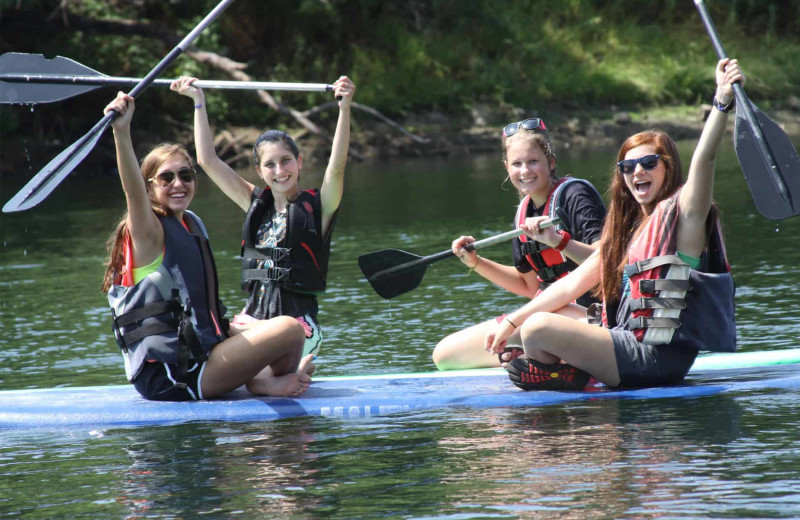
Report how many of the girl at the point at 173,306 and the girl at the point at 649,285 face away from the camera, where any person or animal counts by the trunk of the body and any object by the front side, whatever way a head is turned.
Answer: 0

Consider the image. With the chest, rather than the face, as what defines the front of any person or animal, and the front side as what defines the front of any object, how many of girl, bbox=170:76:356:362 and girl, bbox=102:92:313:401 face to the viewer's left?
0

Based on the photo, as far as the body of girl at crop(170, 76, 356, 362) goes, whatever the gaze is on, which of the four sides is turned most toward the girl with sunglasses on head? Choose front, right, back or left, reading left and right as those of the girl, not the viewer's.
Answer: left

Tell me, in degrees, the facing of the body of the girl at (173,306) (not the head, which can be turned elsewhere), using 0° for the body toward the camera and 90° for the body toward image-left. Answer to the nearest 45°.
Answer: approximately 315°

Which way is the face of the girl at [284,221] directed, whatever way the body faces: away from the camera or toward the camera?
toward the camera

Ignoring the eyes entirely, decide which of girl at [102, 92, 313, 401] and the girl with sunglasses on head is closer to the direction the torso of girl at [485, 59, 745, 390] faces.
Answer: the girl

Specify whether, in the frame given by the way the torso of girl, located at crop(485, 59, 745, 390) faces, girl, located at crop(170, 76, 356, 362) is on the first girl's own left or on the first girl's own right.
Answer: on the first girl's own right

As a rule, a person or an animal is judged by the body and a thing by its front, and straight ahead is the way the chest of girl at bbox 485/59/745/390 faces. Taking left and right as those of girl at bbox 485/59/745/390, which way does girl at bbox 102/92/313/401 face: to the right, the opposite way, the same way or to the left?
to the left

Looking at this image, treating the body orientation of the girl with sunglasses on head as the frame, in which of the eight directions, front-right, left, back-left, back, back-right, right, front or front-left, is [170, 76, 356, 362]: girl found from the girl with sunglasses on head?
front-right

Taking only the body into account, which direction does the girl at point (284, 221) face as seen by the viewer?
toward the camera

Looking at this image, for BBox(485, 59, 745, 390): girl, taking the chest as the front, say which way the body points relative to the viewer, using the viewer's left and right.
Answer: facing the viewer and to the left of the viewer

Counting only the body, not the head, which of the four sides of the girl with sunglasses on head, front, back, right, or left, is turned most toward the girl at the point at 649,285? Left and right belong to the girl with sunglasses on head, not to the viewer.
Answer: left

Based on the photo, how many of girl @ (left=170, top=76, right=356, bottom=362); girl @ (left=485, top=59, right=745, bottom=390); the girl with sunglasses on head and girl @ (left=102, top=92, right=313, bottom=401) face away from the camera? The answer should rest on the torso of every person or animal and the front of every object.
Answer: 0
